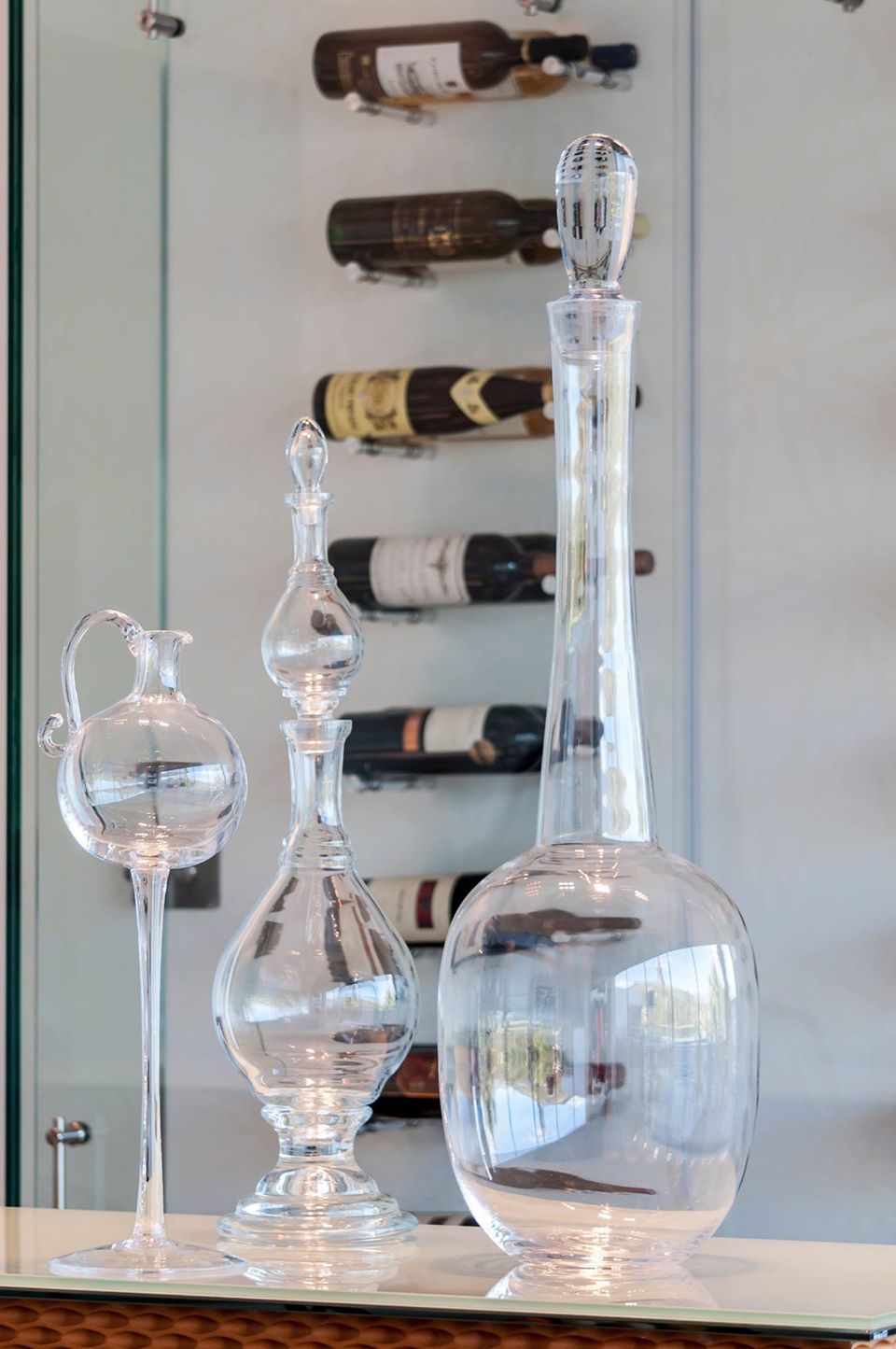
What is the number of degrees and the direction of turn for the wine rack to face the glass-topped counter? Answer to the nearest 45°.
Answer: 0° — it already faces it

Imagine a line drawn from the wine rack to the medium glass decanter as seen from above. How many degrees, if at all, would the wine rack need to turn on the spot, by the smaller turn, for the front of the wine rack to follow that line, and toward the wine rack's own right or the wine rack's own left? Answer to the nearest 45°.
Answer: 0° — it already faces it

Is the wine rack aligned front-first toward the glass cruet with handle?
yes

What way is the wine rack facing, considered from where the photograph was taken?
facing the viewer
